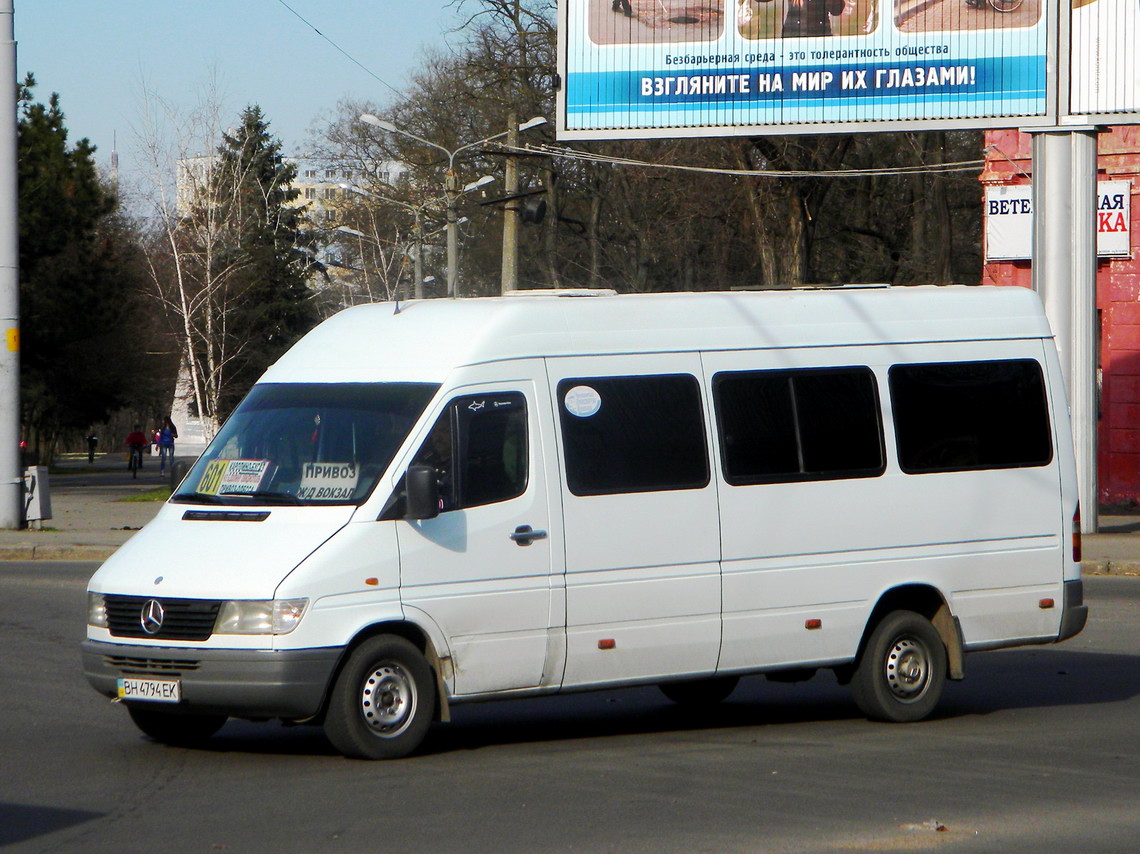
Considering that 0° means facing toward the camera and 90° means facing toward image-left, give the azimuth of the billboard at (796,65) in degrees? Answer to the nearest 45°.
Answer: approximately 0°

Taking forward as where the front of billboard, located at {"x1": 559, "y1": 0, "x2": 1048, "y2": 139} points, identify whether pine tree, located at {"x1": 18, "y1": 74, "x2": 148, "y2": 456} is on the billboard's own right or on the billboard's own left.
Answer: on the billboard's own right

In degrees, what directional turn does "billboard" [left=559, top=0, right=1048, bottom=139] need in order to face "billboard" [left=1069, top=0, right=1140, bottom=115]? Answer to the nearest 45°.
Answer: approximately 90° to its left

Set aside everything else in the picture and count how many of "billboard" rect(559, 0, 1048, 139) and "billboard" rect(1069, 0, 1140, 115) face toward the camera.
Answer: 2

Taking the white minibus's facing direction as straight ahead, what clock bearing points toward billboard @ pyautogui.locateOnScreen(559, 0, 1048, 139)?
The billboard is roughly at 5 o'clock from the white minibus.

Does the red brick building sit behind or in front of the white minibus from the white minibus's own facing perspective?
behind

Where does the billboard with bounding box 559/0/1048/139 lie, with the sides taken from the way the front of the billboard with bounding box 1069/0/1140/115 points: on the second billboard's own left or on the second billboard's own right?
on the second billboard's own right
